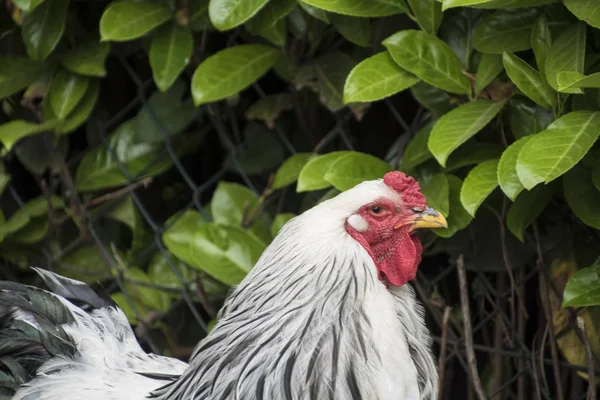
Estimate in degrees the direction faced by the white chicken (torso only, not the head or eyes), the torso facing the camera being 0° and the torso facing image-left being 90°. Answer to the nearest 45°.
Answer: approximately 270°

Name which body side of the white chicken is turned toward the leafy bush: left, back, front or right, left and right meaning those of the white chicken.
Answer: left

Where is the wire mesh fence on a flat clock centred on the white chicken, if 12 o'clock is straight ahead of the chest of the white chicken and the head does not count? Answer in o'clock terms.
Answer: The wire mesh fence is roughly at 10 o'clock from the white chicken.
